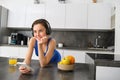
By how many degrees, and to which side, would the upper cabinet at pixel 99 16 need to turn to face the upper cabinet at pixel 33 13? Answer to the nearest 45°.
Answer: approximately 90° to its right

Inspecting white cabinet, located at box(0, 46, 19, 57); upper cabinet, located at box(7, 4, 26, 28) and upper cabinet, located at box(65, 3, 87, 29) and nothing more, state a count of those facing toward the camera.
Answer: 3

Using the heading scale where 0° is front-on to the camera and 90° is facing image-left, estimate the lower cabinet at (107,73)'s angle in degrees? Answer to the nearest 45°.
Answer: approximately 0°

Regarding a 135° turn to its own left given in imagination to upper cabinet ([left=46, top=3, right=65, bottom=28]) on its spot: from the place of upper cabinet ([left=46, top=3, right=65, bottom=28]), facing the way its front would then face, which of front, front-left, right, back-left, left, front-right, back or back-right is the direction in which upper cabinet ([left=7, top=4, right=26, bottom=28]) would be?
back-left

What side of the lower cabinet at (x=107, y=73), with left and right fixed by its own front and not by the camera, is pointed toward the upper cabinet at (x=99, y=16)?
back

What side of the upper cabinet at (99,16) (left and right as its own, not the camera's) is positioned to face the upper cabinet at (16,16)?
right

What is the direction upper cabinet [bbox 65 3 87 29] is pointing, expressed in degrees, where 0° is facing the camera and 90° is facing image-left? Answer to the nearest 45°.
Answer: approximately 0°

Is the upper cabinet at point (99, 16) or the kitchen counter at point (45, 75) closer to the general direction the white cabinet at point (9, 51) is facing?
the kitchen counter

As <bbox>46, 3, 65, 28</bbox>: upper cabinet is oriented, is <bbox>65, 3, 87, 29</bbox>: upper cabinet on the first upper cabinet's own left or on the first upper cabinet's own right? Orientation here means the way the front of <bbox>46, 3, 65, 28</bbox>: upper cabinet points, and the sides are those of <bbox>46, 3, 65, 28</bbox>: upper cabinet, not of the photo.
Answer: on the first upper cabinet's own left

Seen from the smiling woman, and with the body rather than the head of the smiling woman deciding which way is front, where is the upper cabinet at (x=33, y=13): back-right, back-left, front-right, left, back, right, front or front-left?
back-right

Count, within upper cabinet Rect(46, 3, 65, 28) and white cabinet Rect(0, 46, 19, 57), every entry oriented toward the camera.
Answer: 2
